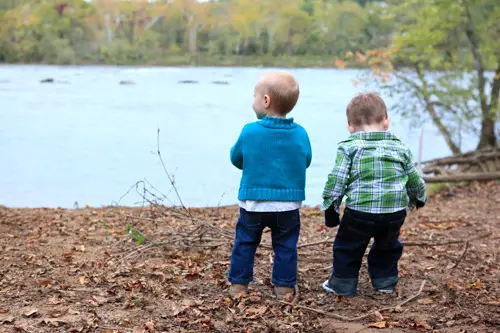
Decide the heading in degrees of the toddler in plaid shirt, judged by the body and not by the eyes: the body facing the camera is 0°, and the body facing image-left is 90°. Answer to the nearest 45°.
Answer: approximately 180°

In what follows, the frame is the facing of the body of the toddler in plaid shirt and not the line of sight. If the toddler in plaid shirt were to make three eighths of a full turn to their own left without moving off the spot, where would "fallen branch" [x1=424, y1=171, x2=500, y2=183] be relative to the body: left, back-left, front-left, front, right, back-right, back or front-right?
back-right

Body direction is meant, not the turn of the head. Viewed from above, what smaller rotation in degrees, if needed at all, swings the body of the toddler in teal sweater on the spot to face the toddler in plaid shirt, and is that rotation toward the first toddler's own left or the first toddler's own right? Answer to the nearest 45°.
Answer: approximately 90° to the first toddler's own right

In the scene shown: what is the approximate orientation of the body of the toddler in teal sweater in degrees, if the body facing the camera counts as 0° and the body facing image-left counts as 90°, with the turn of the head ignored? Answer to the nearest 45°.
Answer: approximately 180°

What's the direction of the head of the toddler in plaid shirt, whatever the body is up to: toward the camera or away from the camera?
away from the camera

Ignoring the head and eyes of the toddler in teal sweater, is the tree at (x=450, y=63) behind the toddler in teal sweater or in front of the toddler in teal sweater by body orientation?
in front

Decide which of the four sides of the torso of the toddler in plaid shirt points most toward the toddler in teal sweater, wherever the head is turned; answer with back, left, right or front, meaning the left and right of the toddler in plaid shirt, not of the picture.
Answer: left

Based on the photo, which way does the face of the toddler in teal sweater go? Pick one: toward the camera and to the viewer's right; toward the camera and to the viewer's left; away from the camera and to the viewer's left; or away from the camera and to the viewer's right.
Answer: away from the camera and to the viewer's left

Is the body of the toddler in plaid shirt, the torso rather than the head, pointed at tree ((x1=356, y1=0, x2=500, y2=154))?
yes
